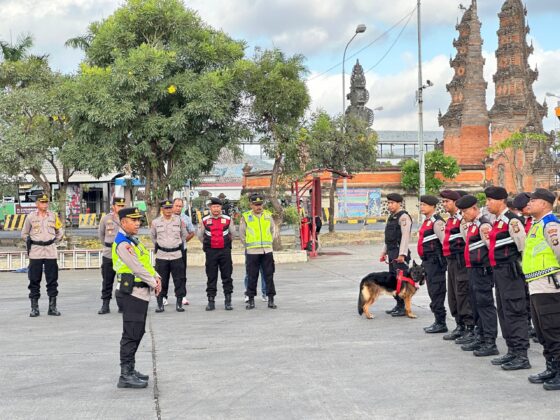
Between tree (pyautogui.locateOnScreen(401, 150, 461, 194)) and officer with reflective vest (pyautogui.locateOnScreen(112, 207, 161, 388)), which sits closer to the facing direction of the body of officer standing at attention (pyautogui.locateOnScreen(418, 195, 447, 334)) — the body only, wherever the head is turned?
the officer with reflective vest

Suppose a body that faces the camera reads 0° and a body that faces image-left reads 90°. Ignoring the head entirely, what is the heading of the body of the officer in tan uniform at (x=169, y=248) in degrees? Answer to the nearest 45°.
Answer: approximately 0°

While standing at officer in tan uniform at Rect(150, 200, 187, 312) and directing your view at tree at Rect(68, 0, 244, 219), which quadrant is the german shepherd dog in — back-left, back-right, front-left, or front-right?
back-right

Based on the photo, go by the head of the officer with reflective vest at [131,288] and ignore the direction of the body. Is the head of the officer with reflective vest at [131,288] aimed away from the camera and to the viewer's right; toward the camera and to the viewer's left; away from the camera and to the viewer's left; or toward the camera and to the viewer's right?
toward the camera and to the viewer's right

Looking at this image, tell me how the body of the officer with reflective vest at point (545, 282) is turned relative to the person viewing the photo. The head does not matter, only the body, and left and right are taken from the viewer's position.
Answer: facing to the left of the viewer

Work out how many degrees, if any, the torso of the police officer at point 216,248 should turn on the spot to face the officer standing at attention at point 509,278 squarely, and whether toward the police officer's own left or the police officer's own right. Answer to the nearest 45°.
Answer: approximately 45° to the police officer's own left

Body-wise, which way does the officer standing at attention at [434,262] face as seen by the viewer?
to the viewer's left

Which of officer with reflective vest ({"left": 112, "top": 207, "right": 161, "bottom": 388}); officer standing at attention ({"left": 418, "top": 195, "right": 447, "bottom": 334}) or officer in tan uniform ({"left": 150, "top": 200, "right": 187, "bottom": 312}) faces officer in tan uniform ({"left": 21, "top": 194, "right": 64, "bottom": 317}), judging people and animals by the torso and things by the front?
the officer standing at attention

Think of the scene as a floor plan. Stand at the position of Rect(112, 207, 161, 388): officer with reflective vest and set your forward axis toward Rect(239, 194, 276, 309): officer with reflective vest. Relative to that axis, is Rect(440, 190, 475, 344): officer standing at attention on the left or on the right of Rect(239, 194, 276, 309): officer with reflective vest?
right

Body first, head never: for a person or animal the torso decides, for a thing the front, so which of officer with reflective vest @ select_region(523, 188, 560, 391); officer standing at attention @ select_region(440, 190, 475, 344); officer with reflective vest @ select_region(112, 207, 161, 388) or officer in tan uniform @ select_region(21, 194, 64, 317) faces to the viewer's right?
officer with reflective vest @ select_region(112, 207, 161, 388)

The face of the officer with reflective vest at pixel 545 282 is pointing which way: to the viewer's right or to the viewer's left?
to the viewer's left

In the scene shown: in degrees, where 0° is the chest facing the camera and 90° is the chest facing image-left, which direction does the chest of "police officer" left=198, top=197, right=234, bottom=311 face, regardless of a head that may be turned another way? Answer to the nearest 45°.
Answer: approximately 0°

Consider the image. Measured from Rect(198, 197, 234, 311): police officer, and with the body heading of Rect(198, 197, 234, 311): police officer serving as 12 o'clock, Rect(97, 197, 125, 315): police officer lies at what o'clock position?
Rect(97, 197, 125, 315): police officer is roughly at 3 o'clock from Rect(198, 197, 234, 311): police officer.

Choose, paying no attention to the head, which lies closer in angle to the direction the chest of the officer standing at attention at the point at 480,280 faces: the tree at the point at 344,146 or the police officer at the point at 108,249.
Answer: the police officer
